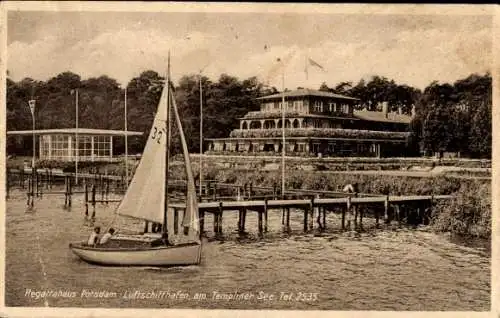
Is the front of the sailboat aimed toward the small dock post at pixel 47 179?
no

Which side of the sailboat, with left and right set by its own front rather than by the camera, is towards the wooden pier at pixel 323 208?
front

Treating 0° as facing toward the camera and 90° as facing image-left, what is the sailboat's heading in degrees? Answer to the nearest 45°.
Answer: approximately 270°

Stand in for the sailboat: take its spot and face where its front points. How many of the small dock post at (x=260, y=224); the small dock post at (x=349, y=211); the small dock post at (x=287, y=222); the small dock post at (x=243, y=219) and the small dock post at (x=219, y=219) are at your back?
0

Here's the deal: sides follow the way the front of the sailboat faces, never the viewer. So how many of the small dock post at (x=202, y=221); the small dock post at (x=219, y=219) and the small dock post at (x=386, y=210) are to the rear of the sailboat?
0

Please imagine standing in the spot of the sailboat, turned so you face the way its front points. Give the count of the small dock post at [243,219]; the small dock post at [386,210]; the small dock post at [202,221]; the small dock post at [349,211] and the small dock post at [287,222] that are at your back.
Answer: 0

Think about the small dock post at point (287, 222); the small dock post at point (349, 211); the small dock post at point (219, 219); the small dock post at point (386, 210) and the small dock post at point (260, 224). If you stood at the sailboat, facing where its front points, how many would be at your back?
0

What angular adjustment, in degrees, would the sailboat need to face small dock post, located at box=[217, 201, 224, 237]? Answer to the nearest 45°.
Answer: approximately 45° to its left
